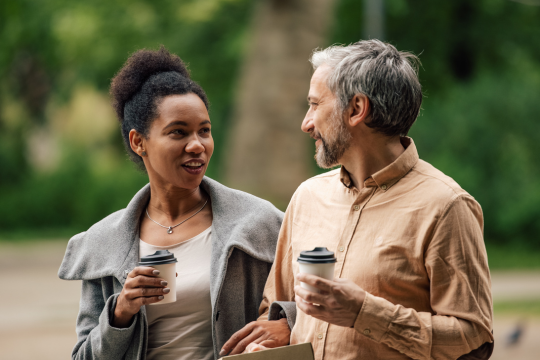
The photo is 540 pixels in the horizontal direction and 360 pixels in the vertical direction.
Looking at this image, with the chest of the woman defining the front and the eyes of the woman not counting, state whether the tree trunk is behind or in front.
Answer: behind

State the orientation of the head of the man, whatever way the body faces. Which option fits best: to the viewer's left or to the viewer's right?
to the viewer's left

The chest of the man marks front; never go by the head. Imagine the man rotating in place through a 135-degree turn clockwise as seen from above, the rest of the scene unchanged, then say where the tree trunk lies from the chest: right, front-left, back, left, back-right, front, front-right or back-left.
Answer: front

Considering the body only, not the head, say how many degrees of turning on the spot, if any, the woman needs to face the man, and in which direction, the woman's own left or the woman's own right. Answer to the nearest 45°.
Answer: approximately 45° to the woman's own left

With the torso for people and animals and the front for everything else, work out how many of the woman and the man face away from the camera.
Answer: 0

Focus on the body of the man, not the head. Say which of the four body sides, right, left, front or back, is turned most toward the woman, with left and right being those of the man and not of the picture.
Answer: right

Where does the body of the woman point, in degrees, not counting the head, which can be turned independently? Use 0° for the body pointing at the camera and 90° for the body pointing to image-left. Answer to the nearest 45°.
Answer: approximately 0°

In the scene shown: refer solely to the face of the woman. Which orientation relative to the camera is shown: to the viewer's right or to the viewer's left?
to the viewer's right
